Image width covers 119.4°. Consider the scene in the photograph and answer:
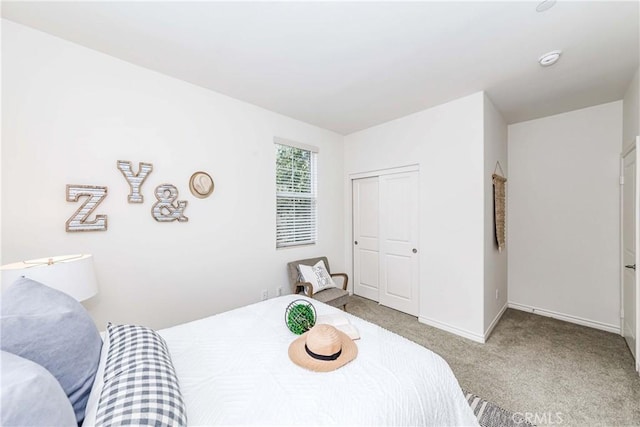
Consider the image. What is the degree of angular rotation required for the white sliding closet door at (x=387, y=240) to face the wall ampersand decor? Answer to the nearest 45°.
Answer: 0° — it already faces it

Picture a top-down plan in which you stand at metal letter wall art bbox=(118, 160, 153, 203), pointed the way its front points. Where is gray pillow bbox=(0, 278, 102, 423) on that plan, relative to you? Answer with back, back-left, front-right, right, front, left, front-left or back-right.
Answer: front

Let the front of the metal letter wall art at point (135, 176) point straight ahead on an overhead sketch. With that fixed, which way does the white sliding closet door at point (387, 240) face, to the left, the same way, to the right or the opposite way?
to the right

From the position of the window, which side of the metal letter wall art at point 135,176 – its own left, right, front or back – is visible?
left

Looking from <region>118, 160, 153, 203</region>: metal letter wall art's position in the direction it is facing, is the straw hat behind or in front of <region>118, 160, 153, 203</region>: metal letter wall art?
in front

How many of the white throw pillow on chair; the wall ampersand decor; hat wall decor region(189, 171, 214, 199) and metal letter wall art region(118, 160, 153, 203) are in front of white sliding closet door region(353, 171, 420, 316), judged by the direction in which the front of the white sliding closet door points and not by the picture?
4

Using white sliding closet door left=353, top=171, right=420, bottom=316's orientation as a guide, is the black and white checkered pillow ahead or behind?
ahead

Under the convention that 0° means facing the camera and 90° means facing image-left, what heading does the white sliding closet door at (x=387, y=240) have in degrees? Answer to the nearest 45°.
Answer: approximately 45°

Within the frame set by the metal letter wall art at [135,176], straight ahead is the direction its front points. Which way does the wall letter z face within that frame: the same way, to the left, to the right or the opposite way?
the same way
